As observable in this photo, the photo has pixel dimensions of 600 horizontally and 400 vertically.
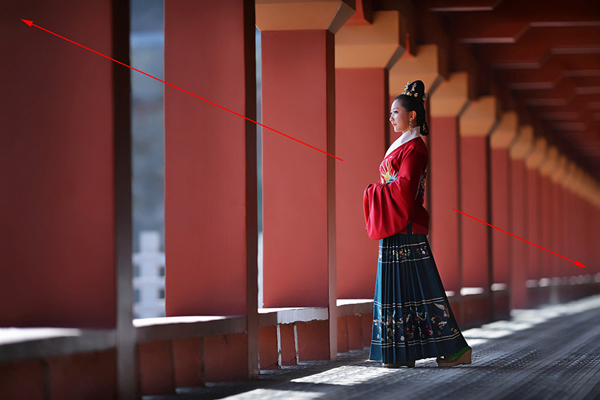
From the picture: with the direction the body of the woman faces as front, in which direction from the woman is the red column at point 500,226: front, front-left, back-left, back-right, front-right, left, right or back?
right

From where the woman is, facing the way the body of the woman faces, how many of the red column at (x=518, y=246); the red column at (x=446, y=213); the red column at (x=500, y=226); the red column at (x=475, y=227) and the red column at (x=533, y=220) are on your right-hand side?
5

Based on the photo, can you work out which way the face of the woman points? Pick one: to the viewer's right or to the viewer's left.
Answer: to the viewer's left

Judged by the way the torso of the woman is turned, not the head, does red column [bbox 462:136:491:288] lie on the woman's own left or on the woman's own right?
on the woman's own right

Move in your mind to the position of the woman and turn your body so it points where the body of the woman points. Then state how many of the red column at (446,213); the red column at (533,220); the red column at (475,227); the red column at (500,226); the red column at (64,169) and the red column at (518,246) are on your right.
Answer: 5

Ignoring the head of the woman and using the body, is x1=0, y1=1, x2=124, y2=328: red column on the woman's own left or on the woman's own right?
on the woman's own left

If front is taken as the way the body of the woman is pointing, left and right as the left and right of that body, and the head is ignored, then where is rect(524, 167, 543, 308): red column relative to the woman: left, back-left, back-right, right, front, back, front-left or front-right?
right

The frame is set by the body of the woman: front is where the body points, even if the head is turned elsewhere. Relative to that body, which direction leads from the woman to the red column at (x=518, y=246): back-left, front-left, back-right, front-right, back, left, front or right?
right

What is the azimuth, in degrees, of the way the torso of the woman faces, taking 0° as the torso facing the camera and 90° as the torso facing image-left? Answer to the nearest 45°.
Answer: approximately 90°

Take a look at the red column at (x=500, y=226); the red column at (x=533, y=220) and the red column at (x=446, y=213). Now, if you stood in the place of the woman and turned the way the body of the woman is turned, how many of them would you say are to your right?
3

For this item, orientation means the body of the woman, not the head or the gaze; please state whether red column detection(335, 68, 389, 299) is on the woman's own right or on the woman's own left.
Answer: on the woman's own right
